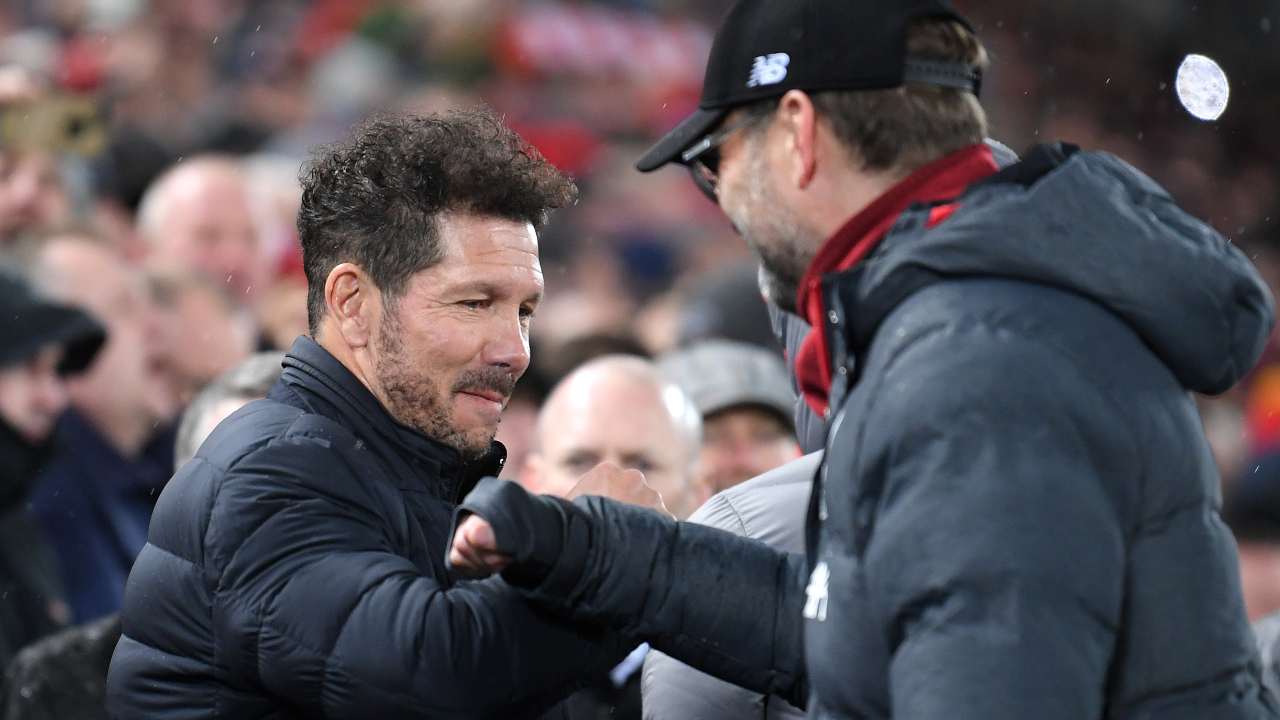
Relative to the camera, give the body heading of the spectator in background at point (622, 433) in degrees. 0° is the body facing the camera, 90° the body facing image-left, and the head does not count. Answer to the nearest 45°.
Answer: approximately 0°

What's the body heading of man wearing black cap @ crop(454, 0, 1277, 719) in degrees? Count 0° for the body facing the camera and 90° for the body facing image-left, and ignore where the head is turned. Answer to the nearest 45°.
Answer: approximately 90°

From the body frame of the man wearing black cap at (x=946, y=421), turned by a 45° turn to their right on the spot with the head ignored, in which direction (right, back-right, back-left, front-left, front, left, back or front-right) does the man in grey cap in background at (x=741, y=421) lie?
front-right

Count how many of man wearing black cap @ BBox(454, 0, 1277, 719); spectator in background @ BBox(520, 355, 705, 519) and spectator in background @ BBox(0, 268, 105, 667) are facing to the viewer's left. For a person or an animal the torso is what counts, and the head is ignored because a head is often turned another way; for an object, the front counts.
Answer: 1

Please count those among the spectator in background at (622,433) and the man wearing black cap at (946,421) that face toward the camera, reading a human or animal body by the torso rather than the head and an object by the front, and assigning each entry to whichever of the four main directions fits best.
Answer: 1

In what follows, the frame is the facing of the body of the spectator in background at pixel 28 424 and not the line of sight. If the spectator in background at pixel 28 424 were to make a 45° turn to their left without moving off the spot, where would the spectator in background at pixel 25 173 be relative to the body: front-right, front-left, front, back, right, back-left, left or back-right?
left

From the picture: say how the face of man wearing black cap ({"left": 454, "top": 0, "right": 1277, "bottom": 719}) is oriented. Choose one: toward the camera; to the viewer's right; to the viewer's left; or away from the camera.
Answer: to the viewer's left
